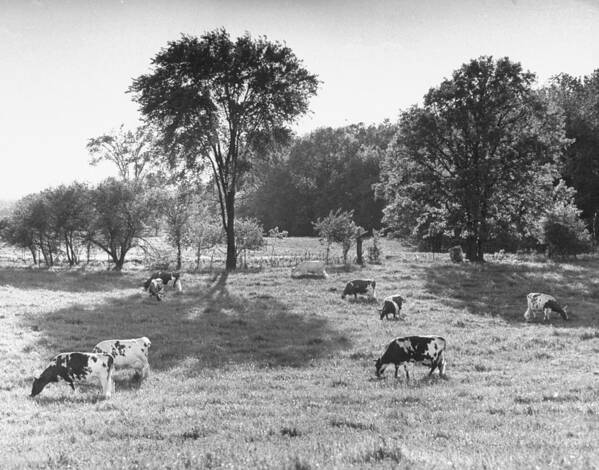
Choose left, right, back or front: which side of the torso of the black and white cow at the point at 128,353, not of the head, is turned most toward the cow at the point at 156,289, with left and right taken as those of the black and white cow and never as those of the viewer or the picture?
right

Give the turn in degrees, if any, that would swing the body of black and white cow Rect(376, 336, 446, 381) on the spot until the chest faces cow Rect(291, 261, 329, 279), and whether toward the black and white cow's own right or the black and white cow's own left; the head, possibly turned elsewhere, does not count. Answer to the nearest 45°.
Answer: approximately 90° to the black and white cow's own right

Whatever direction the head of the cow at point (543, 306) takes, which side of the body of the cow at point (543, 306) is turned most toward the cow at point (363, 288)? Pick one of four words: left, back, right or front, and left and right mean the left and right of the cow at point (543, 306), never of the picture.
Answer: back

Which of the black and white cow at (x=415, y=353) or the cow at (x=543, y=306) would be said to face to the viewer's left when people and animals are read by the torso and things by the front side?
the black and white cow

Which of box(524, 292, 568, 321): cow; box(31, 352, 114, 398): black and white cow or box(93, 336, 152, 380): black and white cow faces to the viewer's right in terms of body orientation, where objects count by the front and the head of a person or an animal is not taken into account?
the cow

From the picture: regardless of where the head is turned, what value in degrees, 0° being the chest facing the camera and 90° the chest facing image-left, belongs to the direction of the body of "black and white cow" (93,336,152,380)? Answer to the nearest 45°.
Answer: approximately 90°

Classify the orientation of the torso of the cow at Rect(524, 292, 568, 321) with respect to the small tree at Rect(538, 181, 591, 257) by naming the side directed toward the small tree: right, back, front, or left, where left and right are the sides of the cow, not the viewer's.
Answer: left

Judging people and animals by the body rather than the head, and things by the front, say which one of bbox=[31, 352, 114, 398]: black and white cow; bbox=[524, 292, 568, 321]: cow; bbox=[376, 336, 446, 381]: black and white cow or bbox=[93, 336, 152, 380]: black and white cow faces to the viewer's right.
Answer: the cow

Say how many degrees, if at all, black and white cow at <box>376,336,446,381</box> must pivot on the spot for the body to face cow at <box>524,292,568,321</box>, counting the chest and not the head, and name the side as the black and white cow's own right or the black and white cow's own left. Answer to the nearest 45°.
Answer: approximately 135° to the black and white cow's own right

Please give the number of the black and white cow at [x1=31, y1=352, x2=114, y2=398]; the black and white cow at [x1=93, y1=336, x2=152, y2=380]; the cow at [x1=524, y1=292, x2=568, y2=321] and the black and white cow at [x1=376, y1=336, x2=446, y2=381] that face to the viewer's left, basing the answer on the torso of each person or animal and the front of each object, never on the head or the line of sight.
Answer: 3

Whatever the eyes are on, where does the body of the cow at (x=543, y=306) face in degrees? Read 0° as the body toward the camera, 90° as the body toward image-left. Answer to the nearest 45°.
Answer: approximately 270°

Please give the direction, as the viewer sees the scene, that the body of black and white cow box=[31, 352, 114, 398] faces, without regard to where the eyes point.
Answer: to the viewer's left

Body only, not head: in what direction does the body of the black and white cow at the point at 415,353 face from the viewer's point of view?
to the viewer's left
